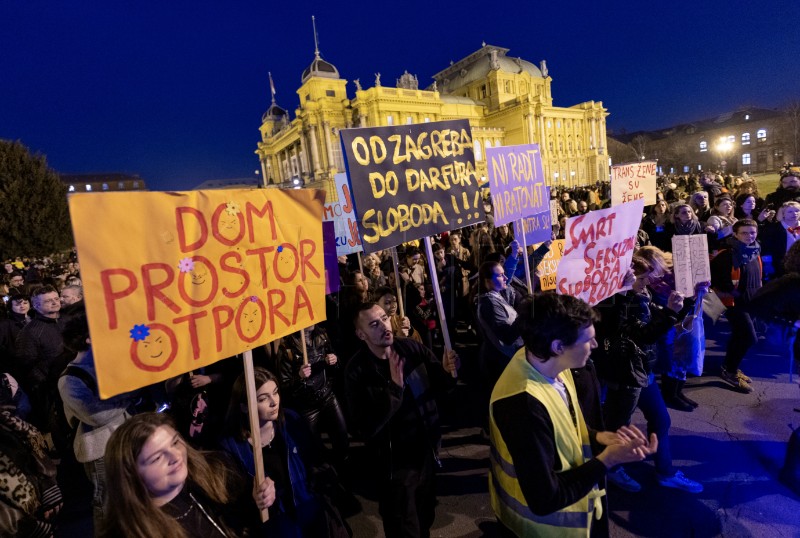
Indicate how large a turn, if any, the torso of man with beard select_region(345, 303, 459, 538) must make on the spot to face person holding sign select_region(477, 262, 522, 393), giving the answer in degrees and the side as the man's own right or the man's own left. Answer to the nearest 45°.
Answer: approximately 90° to the man's own left

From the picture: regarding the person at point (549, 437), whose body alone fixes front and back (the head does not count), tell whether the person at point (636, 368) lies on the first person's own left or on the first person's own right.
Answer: on the first person's own left

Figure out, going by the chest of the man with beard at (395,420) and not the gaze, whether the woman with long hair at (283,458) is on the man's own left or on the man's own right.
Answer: on the man's own right

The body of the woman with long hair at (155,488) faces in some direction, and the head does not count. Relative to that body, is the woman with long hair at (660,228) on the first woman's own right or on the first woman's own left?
on the first woman's own left

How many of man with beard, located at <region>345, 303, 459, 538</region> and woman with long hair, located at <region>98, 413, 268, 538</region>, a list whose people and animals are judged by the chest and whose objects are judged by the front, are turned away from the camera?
0

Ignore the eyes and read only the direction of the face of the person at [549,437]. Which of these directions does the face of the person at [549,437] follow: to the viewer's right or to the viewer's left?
to the viewer's right

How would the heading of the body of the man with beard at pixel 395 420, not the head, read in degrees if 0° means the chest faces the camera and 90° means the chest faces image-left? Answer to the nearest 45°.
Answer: approximately 315°

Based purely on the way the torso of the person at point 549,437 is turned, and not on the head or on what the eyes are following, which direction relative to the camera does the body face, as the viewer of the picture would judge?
to the viewer's right

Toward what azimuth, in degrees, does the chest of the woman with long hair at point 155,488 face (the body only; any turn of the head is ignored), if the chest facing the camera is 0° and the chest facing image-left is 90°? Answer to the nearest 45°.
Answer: approximately 315°
